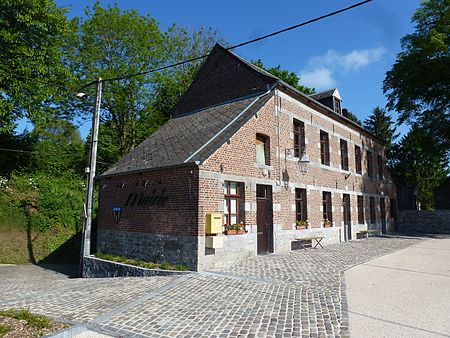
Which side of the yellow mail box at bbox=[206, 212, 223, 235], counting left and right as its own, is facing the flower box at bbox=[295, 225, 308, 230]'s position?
left

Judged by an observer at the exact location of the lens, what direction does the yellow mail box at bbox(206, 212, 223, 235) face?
facing the viewer and to the right of the viewer

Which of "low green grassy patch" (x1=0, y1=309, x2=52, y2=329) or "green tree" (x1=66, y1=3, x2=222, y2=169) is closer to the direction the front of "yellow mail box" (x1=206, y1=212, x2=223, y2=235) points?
the low green grassy patch

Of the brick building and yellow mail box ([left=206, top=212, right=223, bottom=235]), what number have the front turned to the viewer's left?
0

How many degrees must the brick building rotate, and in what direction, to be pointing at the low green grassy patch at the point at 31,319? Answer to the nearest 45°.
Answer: approximately 45° to its right

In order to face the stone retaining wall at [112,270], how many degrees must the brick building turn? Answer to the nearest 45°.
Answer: approximately 90° to its right

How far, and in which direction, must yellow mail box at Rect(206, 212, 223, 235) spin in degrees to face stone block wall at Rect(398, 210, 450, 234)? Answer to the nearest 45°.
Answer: approximately 90° to its left
